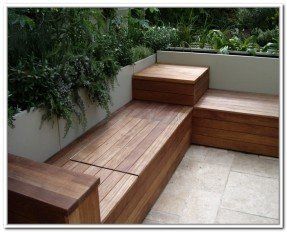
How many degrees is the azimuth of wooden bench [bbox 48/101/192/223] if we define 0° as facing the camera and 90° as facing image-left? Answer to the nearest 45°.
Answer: approximately 315°

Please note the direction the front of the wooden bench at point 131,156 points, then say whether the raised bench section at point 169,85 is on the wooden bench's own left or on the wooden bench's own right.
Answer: on the wooden bench's own left

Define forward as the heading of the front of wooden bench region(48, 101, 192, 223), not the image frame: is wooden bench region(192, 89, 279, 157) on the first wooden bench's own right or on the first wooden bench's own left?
on the first wooden bench's own left
